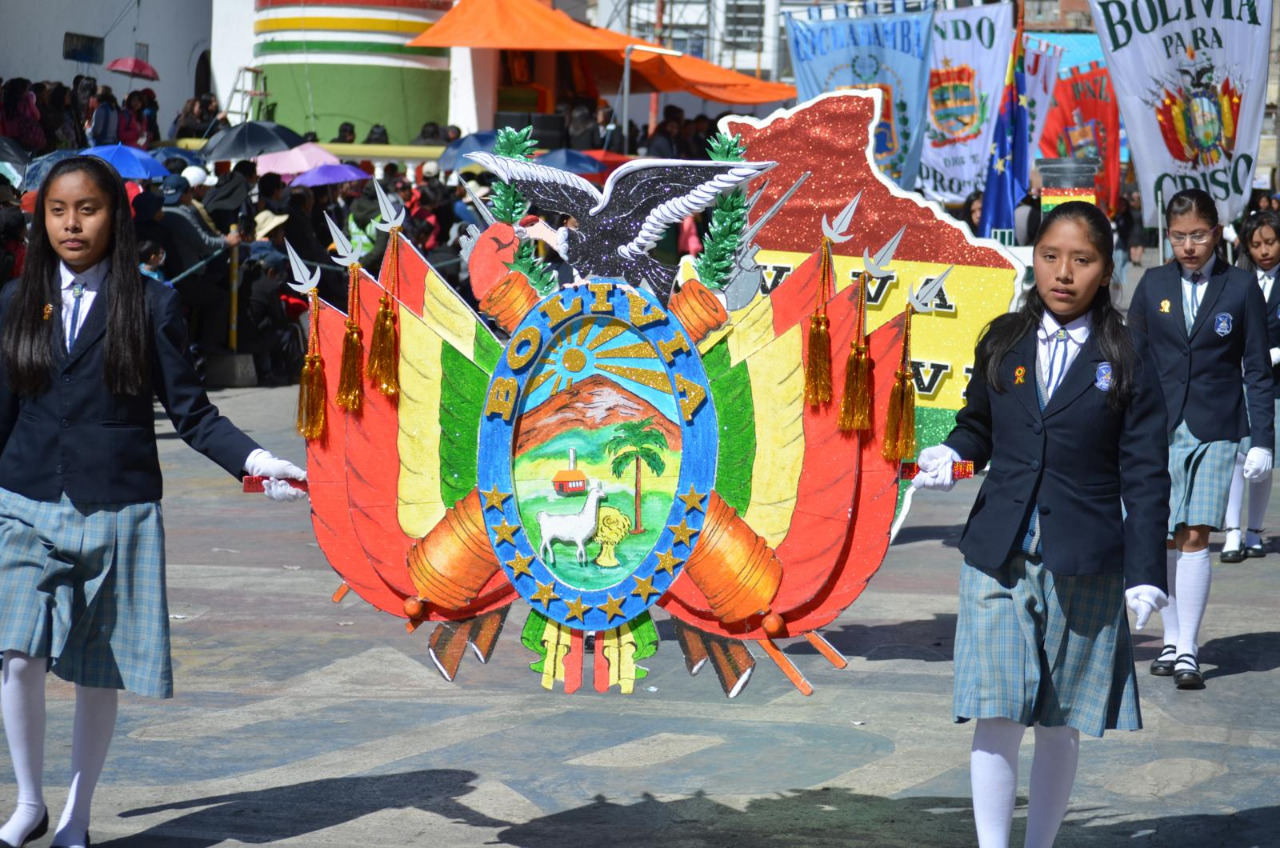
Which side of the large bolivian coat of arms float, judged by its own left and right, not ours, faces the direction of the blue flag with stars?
back

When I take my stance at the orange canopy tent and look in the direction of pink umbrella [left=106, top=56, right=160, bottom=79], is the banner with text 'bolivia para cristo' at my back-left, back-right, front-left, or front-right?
back-left

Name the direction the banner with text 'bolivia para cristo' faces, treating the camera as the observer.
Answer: facing the viewer

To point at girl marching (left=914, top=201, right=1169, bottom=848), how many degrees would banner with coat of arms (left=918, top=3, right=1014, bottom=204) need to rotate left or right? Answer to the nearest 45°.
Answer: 0° — it already faces them

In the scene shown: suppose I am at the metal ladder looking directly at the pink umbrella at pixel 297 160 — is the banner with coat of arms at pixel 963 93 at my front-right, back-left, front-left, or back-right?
front-left

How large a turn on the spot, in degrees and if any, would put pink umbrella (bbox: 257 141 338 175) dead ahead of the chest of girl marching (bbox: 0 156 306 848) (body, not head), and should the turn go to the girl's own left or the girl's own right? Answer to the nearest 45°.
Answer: approximately 180°

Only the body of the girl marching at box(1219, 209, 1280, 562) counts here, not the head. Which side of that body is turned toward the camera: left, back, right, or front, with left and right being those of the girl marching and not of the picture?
front

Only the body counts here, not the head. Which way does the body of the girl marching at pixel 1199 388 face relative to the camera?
toward the camera

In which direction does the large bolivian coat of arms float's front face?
toward the camera

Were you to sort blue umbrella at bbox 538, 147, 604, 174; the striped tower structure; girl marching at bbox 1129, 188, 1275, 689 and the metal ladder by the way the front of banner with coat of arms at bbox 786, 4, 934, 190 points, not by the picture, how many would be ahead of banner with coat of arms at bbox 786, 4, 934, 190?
1

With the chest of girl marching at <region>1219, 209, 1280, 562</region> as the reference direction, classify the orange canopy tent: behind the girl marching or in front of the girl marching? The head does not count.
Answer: behind

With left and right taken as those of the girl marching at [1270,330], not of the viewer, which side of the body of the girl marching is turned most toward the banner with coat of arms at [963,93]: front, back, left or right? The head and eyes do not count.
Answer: back

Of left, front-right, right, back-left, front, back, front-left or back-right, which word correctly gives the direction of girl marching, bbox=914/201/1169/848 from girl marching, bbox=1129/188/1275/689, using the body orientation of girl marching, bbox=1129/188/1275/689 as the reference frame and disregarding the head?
front
